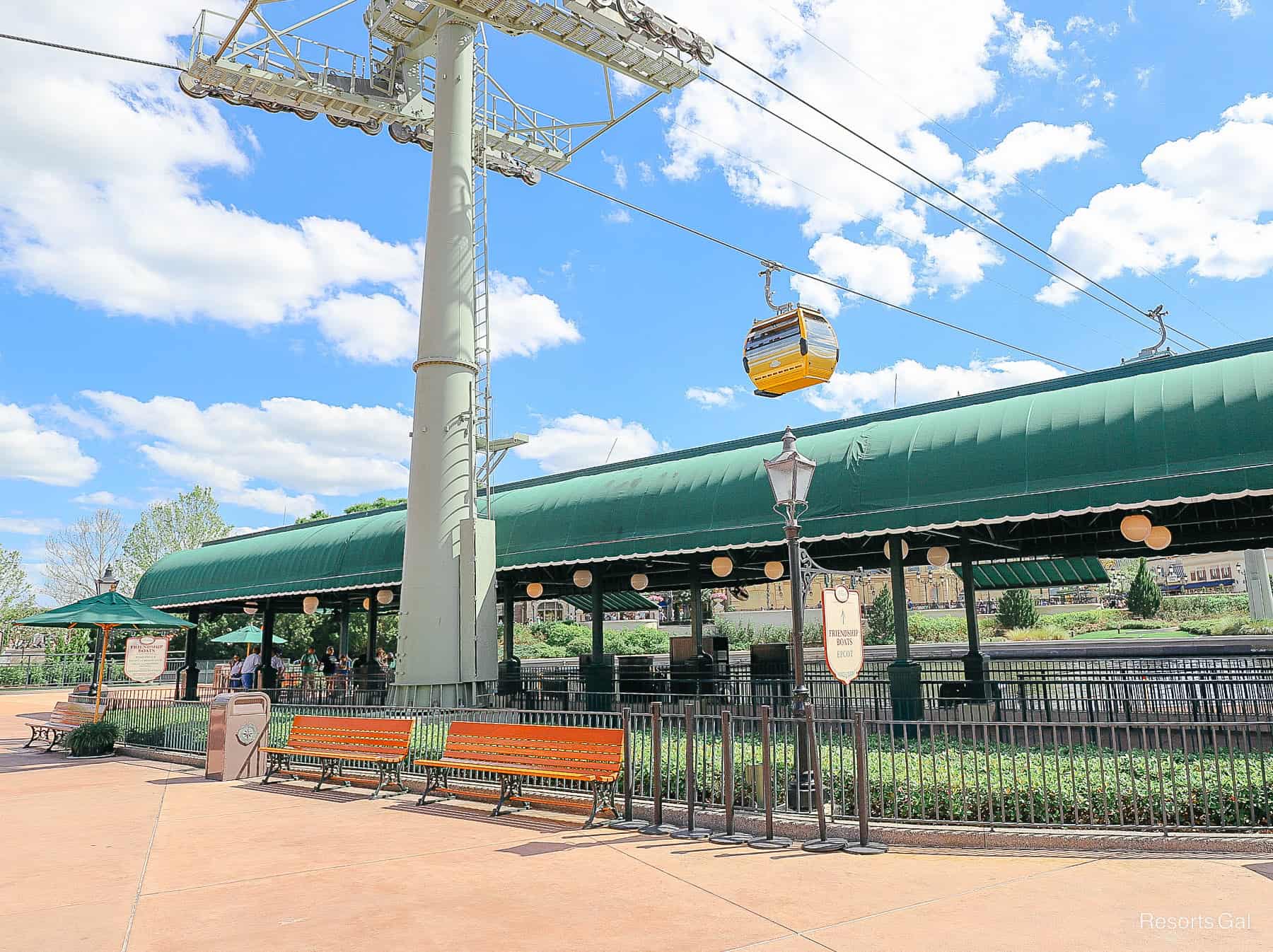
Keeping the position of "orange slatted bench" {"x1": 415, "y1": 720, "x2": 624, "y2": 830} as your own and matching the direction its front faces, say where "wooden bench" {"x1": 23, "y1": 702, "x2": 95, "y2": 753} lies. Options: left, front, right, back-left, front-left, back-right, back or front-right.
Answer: right

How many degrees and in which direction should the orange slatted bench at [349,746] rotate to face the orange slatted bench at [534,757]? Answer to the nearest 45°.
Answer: approximately 90° to its left

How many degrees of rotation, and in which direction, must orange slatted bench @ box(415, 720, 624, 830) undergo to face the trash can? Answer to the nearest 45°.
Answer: approximately 90° to its right

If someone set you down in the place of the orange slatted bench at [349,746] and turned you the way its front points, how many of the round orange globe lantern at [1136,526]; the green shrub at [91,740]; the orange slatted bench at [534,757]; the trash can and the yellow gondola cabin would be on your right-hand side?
2

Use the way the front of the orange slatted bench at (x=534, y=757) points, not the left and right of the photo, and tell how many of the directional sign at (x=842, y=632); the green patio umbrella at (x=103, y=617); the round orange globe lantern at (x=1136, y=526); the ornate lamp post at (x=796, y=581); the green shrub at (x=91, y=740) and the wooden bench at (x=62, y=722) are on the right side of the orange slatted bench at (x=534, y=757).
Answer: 3

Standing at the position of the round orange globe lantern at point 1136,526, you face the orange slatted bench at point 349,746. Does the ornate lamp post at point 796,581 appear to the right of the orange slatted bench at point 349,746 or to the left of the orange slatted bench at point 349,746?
left

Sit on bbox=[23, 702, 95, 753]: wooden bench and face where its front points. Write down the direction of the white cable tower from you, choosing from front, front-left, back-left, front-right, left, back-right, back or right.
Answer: left

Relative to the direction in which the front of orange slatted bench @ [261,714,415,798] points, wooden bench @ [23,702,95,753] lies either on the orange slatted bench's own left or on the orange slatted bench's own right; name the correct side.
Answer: on the orange slatted bench's own right

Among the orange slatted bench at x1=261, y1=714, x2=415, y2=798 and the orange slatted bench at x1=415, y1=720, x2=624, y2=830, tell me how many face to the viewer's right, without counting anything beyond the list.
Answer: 0
